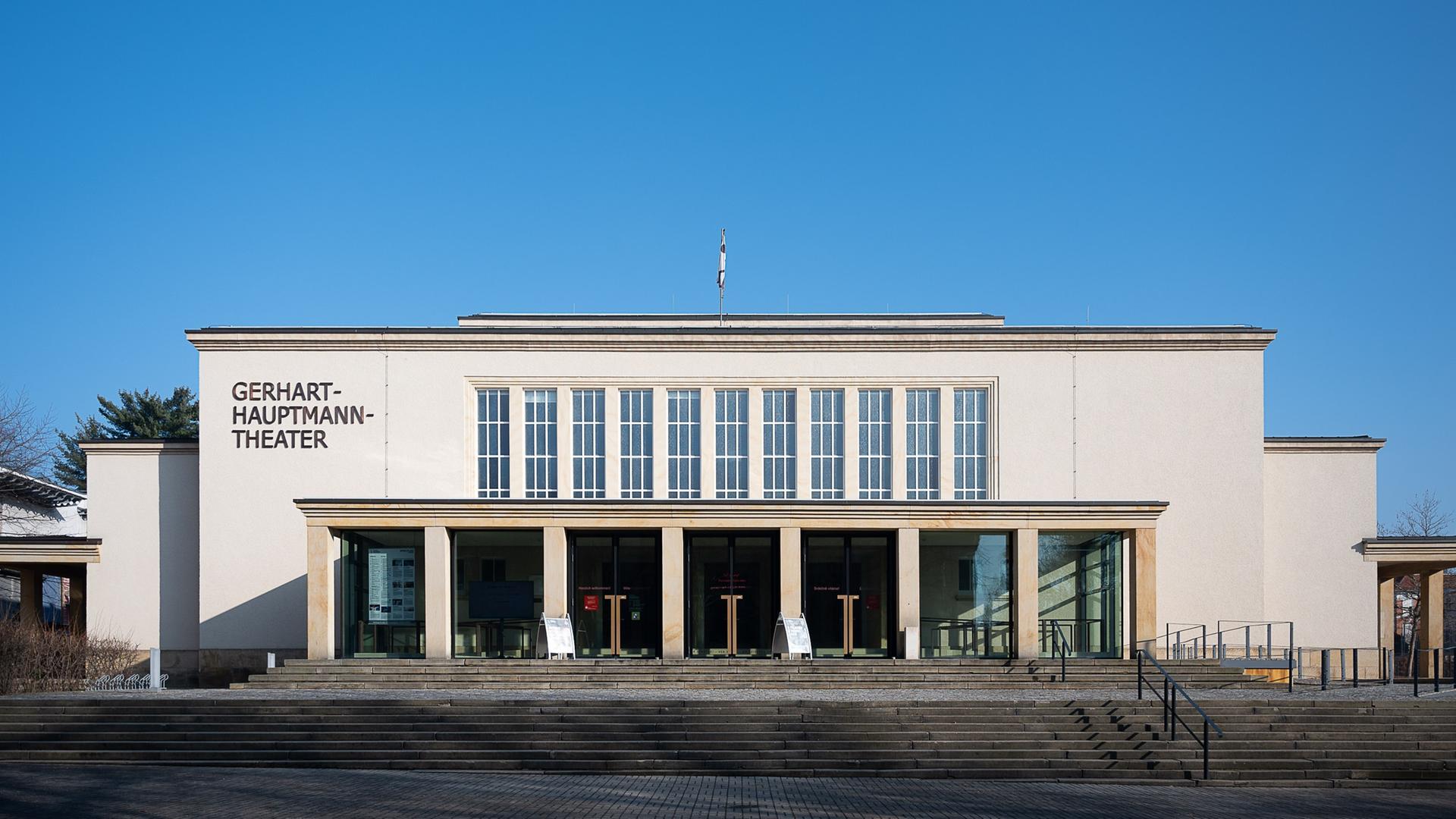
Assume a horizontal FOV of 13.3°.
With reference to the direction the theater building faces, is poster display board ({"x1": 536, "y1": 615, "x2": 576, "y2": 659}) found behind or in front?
in front

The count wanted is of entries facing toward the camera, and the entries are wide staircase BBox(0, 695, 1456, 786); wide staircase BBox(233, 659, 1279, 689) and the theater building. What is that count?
3

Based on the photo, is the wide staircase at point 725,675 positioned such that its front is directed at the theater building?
no

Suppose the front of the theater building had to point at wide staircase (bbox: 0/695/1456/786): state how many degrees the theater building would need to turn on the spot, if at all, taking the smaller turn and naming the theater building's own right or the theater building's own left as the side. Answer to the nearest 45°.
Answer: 0° — it already faces it

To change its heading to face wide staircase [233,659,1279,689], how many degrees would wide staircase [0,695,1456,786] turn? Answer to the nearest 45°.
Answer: approximately 180°

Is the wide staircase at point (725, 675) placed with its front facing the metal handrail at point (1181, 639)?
no

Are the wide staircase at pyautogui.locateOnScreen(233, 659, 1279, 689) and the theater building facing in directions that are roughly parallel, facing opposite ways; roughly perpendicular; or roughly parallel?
roughly parallel

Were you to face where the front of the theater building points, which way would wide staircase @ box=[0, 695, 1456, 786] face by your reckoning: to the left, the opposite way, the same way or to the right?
the same way

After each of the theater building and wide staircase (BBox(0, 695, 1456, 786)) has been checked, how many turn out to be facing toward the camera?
2

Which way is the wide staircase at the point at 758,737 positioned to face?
toward the camera

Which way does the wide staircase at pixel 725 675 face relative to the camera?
toward the camera

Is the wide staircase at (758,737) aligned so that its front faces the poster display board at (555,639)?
no
